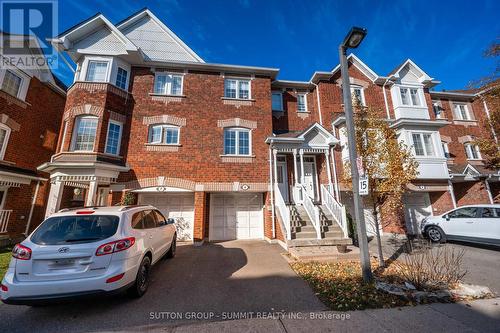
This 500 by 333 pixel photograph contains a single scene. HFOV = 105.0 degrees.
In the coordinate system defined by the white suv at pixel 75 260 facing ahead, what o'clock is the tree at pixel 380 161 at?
The tree is roughly at 2 o'clock from the white suv.

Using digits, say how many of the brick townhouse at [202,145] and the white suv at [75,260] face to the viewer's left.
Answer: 0

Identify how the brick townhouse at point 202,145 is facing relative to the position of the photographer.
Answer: facing the viewer

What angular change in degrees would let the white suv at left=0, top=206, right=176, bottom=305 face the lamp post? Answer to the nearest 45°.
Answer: approximately 90° to its right

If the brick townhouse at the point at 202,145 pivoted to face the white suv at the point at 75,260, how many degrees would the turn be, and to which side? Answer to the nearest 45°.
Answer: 0° — it already faces it

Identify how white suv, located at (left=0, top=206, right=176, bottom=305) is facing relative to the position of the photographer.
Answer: facing away from the viewer and to the right of the viewer

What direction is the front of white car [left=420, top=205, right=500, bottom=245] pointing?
to the viewer's left

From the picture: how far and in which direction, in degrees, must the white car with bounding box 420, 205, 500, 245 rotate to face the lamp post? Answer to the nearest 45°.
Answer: approximately 90° to its left

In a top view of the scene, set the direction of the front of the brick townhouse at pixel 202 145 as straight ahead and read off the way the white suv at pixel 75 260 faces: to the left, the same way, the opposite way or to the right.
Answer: the opposite way

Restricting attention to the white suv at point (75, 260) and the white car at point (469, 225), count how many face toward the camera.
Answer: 0

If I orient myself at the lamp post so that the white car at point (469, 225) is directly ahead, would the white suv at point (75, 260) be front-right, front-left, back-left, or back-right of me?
back-left

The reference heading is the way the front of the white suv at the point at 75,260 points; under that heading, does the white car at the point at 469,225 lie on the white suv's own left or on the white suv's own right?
on the white suv's own right
